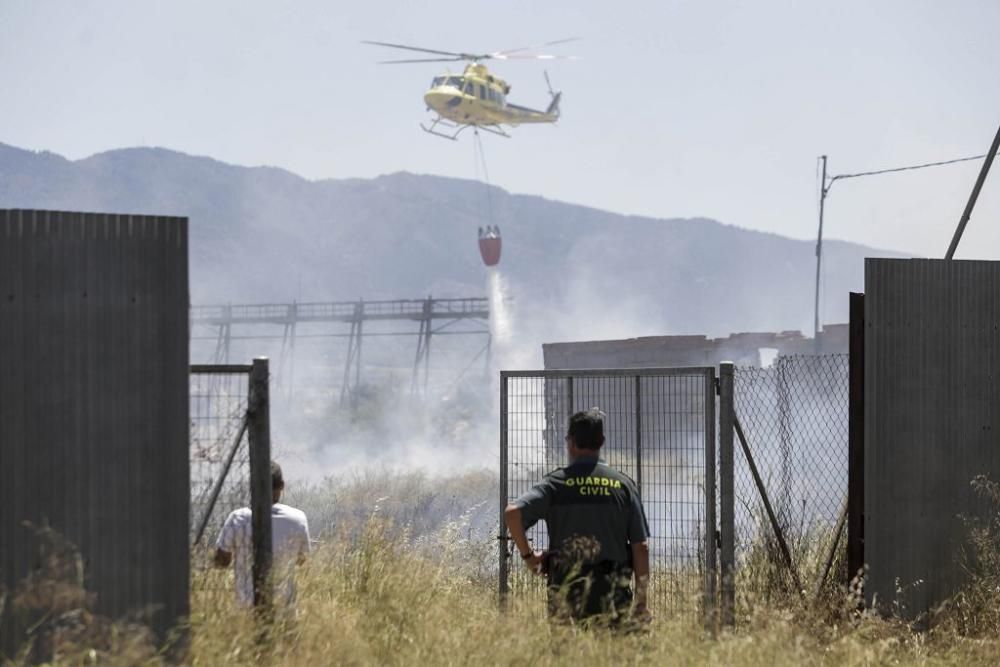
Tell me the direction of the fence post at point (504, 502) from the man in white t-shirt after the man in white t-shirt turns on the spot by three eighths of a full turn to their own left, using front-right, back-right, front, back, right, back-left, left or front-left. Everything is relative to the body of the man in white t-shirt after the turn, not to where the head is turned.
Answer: back

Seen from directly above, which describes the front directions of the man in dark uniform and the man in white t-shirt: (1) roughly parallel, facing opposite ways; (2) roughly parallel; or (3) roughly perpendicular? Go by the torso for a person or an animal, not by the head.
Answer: roughly parallel

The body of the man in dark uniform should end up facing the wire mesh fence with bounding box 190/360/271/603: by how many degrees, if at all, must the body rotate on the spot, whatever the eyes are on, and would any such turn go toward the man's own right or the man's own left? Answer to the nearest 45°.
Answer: approximately 90° to the man's own left

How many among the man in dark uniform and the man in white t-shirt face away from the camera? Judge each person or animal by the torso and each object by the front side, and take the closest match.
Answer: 2

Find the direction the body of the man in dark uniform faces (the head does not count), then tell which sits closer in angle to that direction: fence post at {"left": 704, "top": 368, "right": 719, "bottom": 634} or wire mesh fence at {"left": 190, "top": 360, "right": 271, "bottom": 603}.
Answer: the fence post

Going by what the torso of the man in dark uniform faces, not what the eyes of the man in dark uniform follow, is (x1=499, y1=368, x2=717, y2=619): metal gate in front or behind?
in front

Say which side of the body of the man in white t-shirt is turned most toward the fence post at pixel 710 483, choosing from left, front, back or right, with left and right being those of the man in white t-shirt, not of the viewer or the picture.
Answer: right

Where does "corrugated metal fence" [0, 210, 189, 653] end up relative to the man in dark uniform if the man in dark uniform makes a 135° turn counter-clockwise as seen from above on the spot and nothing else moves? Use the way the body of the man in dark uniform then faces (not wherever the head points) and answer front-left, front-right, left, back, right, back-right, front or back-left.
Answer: front

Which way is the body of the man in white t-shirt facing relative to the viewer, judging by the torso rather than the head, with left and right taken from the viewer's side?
facing away from the viewer

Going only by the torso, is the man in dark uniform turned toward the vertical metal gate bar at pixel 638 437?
yes

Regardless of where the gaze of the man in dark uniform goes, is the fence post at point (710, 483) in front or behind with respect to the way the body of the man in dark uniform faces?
in front

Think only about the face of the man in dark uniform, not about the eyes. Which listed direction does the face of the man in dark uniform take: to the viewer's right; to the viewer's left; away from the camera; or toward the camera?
away from the camera

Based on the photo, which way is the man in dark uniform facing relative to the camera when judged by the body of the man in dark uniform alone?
away from the camera
